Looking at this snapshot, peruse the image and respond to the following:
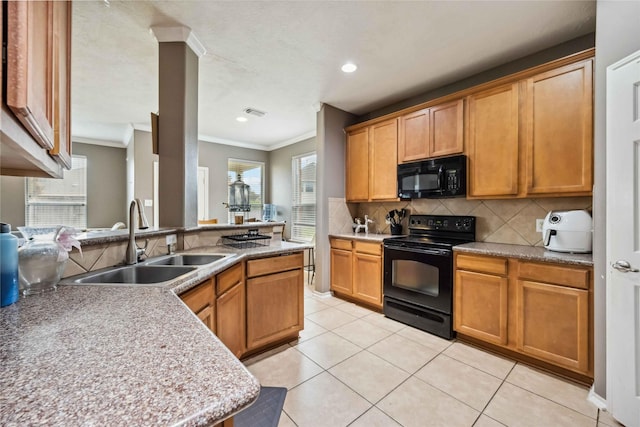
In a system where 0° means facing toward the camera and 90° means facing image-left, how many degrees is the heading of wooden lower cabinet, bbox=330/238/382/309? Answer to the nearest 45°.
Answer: approximately 45°

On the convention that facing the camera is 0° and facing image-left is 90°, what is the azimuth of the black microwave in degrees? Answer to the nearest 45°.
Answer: approximately 45°

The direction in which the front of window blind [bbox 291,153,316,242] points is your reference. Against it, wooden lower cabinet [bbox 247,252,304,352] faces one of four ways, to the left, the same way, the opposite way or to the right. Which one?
to the left

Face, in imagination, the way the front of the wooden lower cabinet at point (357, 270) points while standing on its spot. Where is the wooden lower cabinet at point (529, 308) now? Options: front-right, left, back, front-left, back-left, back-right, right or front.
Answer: left

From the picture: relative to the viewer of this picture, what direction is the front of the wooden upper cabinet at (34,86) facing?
facing to the right of the viewer
